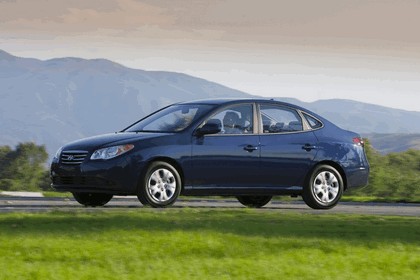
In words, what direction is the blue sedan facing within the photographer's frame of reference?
facing the viewer and to the left of the viewer
